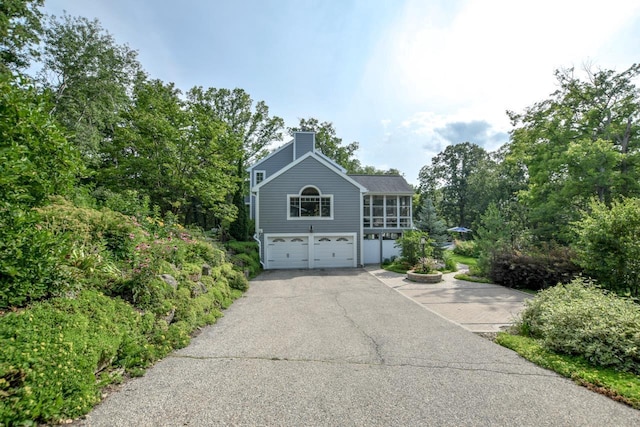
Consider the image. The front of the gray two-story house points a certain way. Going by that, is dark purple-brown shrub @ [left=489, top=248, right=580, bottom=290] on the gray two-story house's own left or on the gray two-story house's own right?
on the gray two-story house's own left

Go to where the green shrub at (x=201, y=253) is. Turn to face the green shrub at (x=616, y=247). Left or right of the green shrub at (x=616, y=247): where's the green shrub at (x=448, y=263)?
left

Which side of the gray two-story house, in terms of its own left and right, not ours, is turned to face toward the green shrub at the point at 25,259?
front

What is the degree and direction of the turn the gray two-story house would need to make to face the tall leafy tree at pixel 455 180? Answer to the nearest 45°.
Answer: approximately 135° to its left

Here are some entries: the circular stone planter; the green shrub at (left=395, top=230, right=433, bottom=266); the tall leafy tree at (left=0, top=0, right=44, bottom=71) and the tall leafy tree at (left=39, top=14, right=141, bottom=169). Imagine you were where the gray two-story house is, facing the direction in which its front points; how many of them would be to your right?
2

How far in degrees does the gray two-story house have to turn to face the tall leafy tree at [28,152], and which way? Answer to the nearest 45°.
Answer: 0° — it already faces it

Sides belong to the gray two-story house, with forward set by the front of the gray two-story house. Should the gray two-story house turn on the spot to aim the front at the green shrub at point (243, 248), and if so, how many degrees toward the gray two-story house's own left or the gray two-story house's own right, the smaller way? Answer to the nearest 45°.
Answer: approximately 45° to the gray two-story house's own right

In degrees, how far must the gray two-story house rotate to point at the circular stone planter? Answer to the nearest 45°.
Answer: approximately 45° to its left

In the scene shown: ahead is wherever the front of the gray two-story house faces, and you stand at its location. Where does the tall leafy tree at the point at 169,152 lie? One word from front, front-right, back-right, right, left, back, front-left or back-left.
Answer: front-right

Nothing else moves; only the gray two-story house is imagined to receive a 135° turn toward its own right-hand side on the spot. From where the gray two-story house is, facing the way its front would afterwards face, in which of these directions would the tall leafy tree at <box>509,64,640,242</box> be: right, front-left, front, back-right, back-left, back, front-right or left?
back-right

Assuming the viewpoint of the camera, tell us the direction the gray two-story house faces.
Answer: facing the viewer

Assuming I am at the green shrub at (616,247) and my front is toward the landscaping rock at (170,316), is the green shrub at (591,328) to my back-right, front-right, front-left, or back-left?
front-left

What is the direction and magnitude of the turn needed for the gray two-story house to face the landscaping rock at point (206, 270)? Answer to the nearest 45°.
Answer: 0° — it already faces it

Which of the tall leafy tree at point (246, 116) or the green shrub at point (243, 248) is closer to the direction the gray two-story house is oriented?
the green shrub

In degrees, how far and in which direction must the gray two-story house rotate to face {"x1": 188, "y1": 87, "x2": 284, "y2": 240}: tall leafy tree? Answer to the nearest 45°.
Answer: approximately 135° to its right

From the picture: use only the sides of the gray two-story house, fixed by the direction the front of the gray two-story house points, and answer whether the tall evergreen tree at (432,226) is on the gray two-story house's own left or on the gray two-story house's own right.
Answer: on the gray two-story house's own left

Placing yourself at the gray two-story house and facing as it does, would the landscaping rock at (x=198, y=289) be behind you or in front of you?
in front
